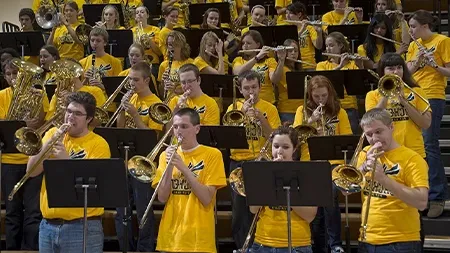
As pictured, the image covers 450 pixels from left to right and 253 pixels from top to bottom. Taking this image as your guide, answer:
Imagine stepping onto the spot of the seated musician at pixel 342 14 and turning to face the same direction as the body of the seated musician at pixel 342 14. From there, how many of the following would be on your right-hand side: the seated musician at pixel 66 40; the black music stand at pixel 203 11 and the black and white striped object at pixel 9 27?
3

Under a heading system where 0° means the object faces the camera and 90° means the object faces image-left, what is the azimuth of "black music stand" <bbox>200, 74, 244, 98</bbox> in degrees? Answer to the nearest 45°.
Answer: approximately 180°

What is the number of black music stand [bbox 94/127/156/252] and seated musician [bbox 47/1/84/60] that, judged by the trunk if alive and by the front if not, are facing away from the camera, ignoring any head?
1

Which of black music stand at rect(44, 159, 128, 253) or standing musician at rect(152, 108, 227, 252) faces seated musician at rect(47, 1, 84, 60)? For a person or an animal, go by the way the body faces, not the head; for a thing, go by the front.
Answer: the black music stand

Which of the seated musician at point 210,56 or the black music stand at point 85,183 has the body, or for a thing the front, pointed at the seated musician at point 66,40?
the black music stand

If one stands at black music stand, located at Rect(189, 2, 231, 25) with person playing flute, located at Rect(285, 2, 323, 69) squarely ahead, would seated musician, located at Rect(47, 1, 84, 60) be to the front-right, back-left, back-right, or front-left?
back-right

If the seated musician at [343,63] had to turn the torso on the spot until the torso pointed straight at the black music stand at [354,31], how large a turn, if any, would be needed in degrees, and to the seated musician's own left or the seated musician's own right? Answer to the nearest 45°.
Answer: approximately 135° to the seated musician's own right

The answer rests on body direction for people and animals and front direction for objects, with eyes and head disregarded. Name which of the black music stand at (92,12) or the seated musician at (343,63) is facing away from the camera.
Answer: the black music stand

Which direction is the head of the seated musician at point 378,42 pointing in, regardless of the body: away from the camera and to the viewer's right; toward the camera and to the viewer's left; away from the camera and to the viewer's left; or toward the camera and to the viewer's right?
toward the camera and to the viewer's left

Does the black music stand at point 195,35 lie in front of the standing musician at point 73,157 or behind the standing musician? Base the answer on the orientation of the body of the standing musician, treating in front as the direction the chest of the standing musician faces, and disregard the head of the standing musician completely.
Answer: behind

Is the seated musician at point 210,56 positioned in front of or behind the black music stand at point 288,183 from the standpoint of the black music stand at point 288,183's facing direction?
in front

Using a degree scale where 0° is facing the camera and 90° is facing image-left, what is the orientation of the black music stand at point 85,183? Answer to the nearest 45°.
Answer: approximately 180°

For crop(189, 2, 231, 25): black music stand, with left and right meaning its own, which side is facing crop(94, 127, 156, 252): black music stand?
back

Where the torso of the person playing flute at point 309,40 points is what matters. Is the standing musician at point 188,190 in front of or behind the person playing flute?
in front
